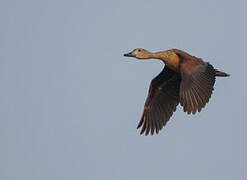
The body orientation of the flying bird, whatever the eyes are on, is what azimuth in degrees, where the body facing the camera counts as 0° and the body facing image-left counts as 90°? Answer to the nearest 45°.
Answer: approximately 90°
